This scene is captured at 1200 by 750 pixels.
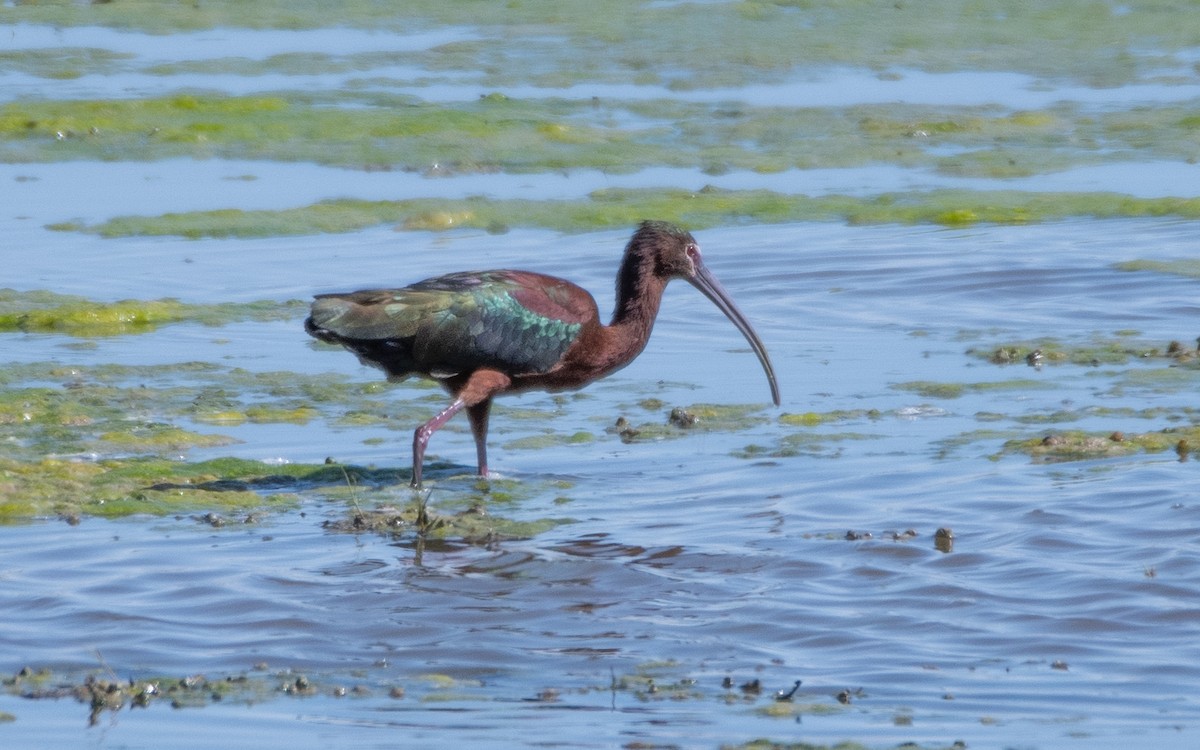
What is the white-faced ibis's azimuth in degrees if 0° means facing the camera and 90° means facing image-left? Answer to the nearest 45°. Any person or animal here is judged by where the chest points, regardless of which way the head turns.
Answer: approximately 270°
